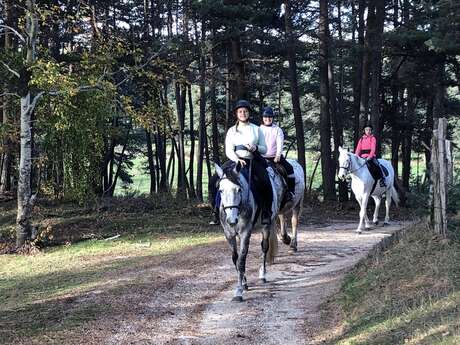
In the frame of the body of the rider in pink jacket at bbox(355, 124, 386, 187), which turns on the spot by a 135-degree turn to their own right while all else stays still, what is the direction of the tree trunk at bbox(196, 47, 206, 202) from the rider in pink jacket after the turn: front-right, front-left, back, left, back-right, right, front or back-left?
front-left

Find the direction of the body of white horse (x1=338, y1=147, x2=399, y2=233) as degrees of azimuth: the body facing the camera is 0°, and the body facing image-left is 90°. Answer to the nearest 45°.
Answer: approximately 45°

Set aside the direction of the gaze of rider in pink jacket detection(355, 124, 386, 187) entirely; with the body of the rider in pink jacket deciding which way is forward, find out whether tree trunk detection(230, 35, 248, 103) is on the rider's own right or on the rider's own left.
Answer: on the rider's own right

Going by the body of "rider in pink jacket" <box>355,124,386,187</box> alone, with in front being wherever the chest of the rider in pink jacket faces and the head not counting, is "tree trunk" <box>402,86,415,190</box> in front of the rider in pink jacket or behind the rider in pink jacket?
behind

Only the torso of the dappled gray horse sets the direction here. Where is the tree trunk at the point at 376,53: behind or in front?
behind

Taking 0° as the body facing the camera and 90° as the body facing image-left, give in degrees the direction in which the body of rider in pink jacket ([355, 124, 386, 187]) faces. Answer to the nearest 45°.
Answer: approximately 45°

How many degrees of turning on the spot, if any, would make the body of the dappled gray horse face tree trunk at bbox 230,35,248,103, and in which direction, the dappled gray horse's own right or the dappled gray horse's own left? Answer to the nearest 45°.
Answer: approximately 135° to the dappled gray horse's own right

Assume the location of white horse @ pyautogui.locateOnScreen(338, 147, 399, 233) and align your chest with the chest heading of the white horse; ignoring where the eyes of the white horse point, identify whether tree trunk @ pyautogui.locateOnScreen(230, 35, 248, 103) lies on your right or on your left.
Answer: on your right

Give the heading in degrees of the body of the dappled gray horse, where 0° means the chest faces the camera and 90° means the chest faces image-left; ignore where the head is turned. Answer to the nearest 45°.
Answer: approximately 45°

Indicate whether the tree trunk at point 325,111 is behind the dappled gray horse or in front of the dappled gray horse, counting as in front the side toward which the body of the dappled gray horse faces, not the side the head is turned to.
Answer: behind

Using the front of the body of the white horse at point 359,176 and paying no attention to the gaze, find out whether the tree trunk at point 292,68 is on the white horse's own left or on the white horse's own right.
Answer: on the white horse's own right
